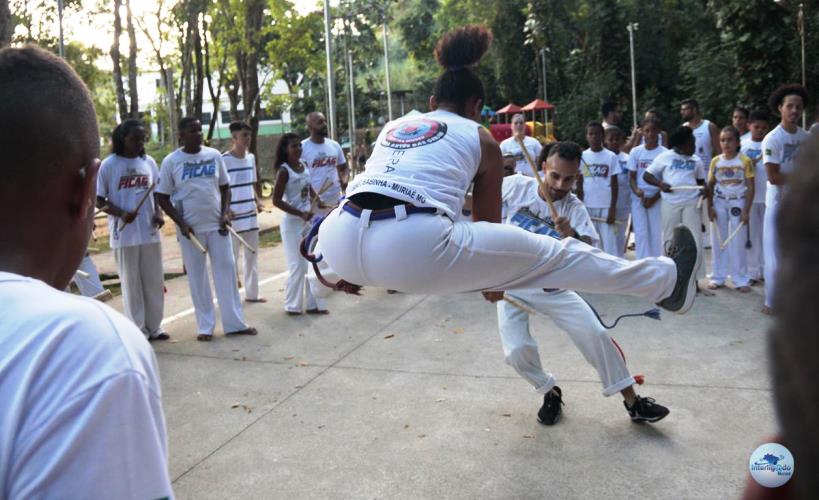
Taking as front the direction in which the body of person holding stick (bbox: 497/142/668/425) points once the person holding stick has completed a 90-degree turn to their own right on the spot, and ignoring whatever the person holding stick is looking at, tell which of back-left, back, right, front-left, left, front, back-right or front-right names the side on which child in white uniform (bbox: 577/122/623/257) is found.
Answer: right

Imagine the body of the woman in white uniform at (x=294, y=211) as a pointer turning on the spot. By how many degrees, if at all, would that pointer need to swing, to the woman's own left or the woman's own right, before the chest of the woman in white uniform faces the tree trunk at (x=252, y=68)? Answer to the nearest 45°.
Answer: approximately 135° to the woman's own left

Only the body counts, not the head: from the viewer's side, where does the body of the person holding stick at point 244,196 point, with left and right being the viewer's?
facing the viewer and to the right of the viewer

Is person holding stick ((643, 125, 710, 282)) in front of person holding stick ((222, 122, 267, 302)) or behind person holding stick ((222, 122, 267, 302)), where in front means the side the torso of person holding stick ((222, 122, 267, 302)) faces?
in front

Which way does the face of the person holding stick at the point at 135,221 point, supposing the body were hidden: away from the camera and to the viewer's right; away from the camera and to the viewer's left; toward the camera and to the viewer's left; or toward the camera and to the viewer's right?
toward the camera and to the viewer's right

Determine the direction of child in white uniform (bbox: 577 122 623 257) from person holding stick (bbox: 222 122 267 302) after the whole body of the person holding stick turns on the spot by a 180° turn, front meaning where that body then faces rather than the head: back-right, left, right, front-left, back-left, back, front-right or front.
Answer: back-right

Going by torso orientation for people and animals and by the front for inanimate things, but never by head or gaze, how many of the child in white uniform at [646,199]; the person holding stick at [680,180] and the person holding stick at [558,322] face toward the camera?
3
